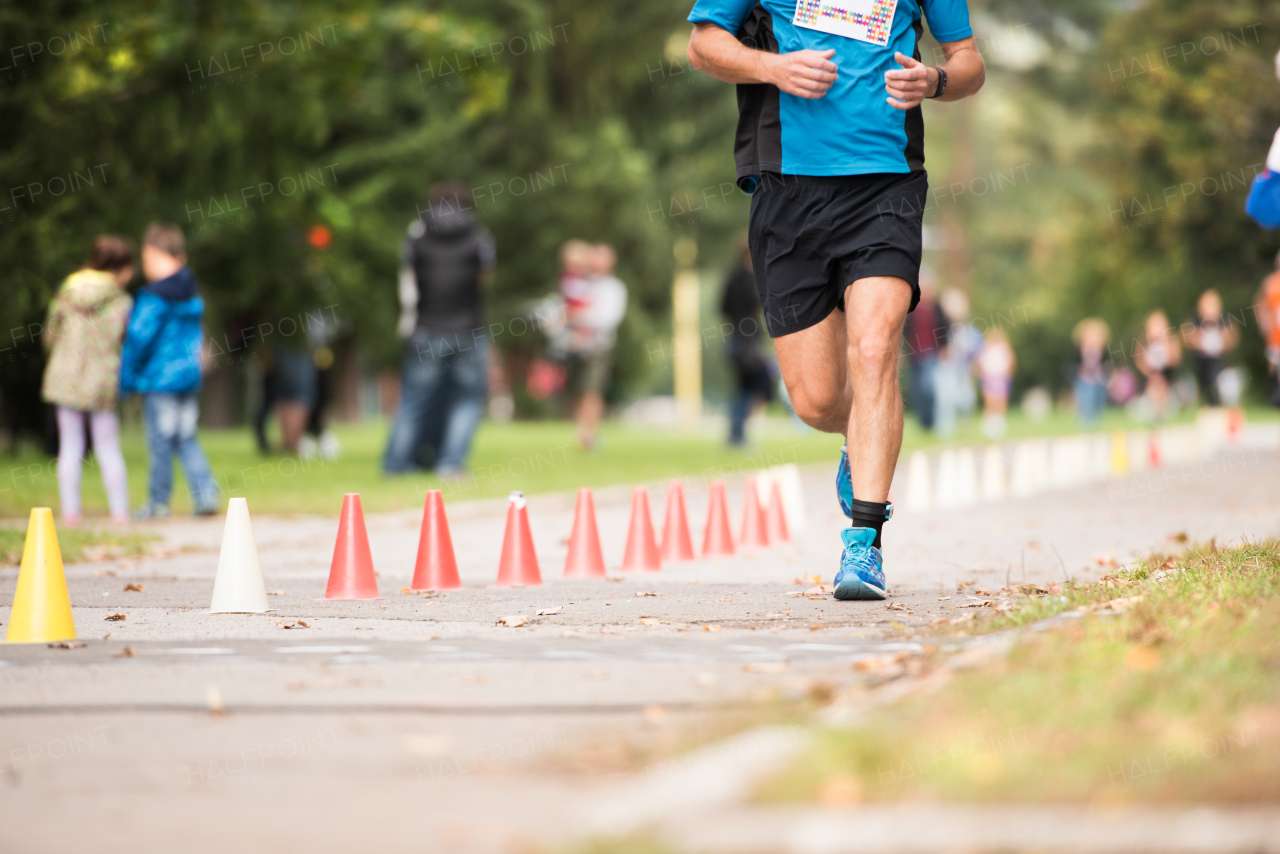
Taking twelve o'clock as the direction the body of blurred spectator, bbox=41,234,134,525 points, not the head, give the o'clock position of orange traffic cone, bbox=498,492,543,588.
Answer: The orange traffic cone is roughly at 4 o'clock from the blurred spectator.

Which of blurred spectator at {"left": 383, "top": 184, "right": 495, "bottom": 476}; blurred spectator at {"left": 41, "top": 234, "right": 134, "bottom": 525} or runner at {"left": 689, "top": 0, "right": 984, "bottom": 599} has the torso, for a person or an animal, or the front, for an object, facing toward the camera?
the runner

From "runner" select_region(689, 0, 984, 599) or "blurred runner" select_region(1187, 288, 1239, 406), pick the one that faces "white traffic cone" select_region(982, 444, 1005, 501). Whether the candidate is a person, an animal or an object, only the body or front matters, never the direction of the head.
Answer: the blurred runner

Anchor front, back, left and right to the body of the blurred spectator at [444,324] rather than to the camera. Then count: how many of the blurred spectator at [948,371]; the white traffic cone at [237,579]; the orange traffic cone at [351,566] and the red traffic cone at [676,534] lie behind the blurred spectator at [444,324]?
3

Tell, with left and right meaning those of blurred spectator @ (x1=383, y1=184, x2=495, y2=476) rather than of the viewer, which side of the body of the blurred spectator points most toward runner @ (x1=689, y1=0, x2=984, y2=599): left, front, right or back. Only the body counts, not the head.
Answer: back

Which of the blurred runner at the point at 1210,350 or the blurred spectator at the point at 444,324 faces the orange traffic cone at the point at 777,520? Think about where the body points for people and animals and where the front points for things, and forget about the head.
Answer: the blurred runner at the point at 1210,350

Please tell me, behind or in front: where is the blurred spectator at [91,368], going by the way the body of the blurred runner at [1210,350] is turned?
in front

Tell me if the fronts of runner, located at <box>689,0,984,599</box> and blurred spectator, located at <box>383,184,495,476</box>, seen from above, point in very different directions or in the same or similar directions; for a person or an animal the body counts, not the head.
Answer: very different directions

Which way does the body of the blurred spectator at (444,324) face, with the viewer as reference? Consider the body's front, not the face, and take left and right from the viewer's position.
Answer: facing away from the viewer

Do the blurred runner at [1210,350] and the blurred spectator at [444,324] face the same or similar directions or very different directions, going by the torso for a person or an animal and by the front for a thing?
very different directions

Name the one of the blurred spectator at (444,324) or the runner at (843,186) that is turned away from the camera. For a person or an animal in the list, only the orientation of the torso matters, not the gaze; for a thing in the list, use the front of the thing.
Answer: the blurred spectator

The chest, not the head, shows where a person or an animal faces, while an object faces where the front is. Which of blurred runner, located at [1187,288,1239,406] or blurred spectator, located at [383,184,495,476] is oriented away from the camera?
blurred spectator, located at [383,184,495,476]

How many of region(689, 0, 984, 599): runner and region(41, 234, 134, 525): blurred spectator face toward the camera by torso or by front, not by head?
1

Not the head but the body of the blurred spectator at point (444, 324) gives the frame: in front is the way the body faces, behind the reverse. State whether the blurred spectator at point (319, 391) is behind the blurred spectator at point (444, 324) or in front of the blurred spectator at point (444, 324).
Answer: in front

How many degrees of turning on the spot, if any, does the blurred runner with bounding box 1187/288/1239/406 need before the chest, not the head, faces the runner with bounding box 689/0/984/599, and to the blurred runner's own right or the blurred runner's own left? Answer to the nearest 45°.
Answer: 0° — they already face them
